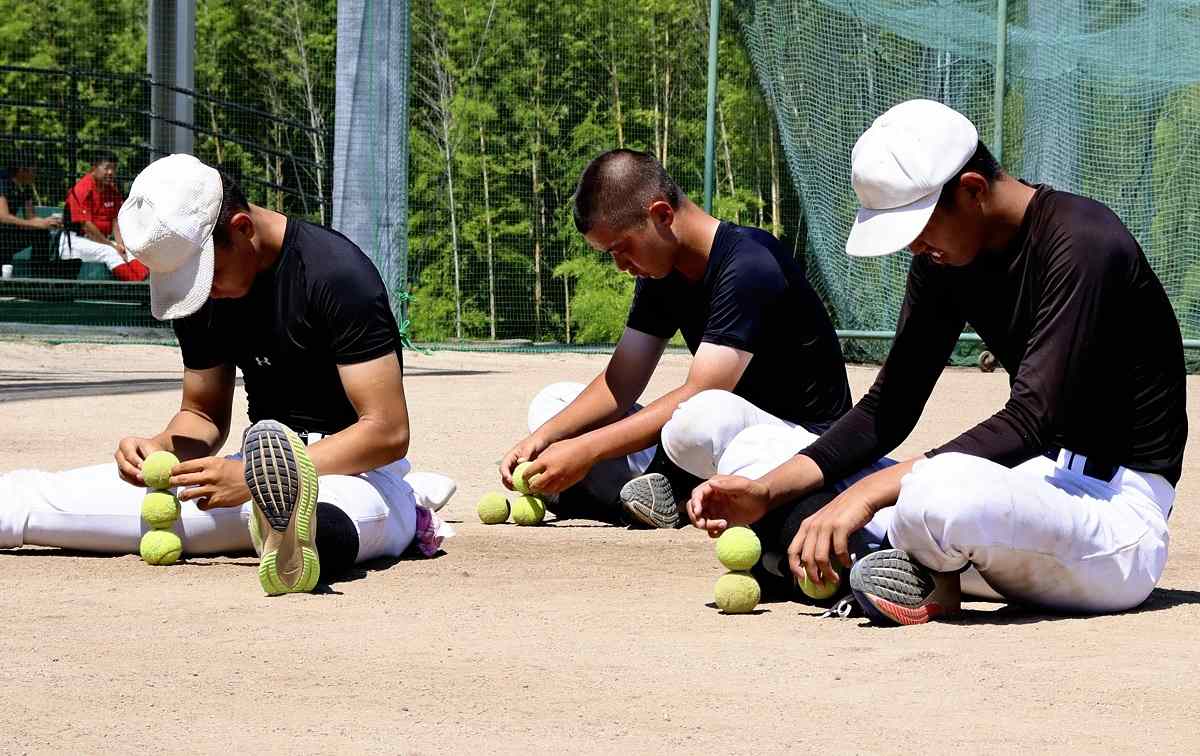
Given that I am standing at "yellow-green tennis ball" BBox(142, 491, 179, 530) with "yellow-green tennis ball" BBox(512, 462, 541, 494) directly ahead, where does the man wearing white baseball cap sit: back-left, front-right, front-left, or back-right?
front-right

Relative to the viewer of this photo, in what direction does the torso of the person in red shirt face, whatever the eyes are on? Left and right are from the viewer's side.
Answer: facing the viewer and to the right of the viewer

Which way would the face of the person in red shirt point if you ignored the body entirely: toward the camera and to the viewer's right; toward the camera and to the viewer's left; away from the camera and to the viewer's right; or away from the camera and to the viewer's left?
toward the camera and to the viewer's right

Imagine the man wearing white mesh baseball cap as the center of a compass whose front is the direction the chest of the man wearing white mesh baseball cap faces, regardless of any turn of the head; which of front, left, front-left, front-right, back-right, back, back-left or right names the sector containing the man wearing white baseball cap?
left

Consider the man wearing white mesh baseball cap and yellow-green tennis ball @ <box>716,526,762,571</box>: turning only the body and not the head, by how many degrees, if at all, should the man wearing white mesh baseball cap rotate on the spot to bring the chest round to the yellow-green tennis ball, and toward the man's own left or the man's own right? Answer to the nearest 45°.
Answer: approximately 90° to the man's own left

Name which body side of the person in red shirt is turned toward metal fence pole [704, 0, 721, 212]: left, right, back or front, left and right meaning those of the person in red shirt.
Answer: front

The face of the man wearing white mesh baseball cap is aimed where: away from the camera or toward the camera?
toward the camera

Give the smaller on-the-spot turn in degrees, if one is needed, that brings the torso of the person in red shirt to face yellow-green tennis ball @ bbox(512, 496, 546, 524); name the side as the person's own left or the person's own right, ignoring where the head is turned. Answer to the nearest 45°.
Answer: approximately 45° to the person's own right

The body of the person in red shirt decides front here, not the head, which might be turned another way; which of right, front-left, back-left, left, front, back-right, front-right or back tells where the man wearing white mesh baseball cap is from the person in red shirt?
front-right

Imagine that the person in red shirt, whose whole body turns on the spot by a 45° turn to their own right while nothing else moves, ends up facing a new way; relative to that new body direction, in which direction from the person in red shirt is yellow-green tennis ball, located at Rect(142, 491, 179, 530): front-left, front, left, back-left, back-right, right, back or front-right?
front

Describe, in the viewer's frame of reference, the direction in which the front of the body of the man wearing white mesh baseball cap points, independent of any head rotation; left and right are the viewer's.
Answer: facing the viewer and to the left of the viewer

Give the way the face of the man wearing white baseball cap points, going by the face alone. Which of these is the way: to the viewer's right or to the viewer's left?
to the viewer's left

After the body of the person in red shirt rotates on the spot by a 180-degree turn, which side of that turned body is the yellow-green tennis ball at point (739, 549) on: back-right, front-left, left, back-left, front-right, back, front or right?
back-left

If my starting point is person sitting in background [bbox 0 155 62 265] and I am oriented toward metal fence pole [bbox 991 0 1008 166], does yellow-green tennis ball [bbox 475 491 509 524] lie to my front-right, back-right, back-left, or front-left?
front-right

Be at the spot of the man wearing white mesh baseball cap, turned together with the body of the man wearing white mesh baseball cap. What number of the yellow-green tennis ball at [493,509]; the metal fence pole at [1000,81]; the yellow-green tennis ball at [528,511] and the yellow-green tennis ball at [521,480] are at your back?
4

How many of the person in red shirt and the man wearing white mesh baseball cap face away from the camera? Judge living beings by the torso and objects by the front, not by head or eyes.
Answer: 0

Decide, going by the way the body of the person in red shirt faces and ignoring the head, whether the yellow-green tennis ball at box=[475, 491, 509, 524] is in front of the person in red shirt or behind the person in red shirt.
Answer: in front
